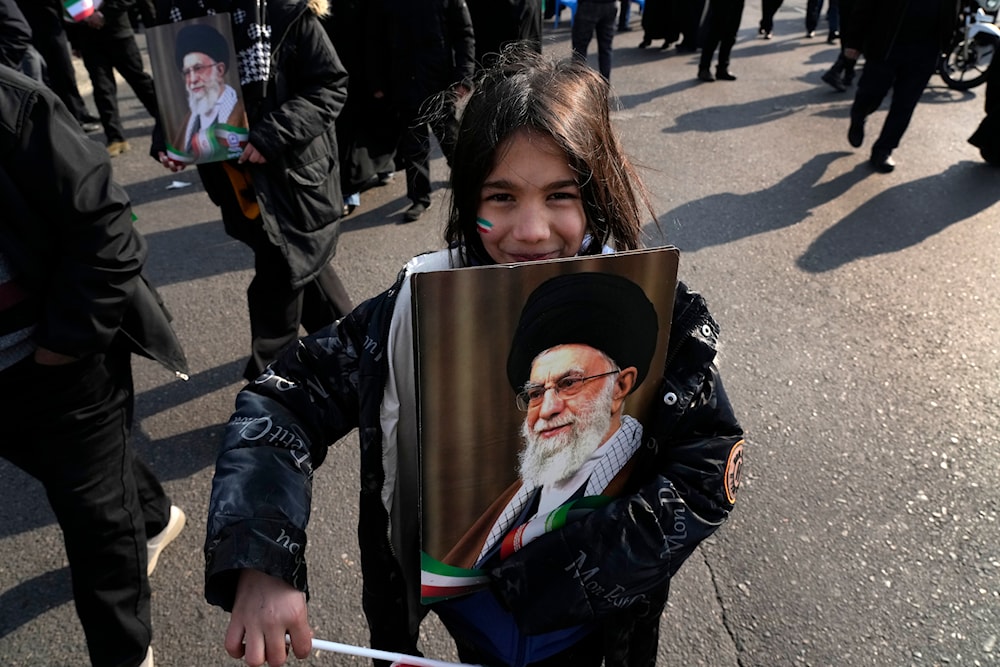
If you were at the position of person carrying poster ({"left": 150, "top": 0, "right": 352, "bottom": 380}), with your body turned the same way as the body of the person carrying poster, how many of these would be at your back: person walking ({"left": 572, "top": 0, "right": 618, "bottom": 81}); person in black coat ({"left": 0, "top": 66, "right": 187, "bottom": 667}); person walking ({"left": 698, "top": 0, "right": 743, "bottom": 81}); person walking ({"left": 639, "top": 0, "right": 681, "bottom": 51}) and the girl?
3

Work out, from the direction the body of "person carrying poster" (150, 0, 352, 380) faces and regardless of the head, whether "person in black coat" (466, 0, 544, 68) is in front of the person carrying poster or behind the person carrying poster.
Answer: behind

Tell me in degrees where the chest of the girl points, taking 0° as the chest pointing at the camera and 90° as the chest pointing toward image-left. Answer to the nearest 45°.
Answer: approximately 0°
